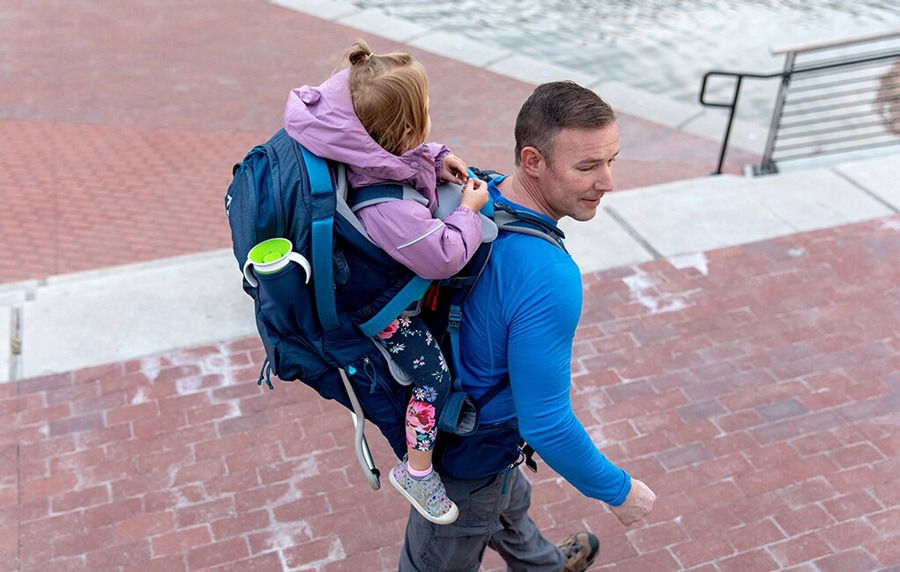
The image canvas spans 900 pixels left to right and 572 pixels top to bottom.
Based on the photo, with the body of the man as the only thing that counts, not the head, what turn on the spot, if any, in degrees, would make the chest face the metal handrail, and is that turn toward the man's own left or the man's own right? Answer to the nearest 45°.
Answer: approximately 90° to the man's own left

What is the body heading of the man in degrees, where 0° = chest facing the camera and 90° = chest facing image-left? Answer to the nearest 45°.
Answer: approximately 270°
